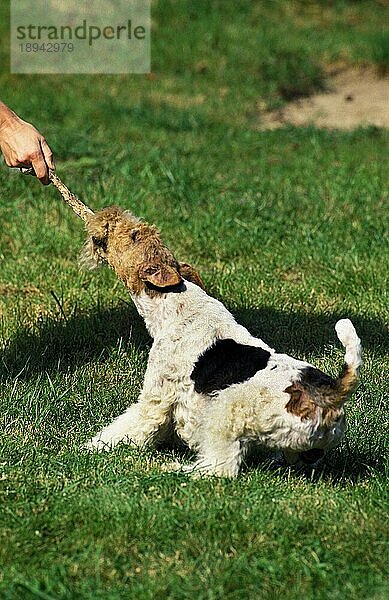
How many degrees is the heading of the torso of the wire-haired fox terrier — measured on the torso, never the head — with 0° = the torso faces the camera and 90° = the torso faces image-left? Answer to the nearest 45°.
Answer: approximately 90°
